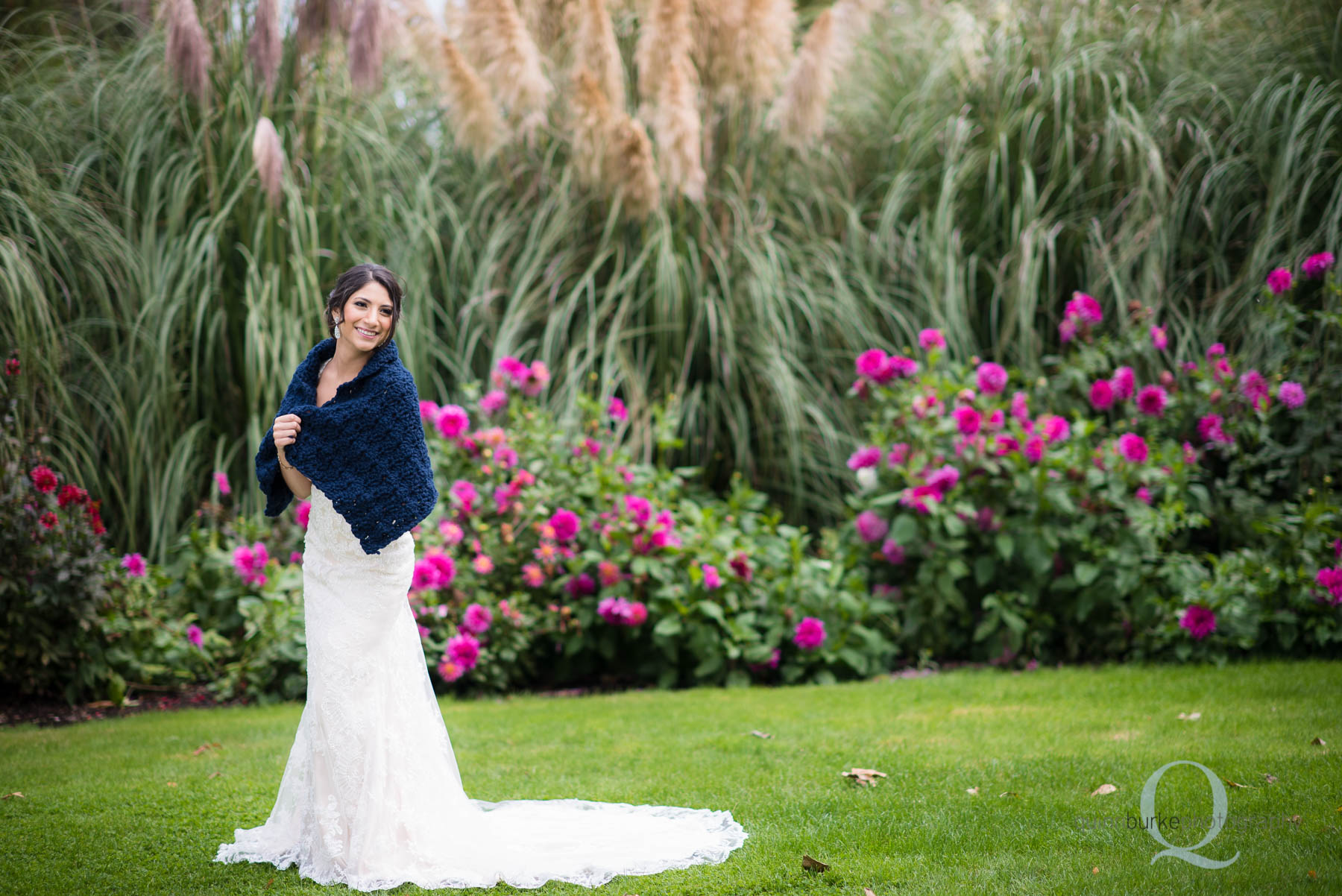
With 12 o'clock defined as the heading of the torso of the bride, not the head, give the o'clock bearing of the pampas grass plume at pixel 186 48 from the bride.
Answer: The pampas grass plume is roughly at 4 o'clock from the bride.

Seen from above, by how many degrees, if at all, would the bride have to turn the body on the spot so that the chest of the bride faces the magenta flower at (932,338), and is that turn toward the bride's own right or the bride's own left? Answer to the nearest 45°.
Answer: approximately 180°

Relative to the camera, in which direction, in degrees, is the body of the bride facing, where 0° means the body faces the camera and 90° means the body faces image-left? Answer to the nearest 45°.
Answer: approximately 45°

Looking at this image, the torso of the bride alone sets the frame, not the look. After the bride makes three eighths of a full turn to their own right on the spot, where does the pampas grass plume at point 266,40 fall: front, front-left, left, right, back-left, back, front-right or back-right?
front

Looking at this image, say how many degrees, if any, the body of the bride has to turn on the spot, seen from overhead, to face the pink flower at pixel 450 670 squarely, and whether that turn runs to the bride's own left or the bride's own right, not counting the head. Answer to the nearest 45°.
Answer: approximately 135° to the bride's own right

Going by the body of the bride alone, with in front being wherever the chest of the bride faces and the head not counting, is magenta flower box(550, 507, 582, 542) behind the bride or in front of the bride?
behind

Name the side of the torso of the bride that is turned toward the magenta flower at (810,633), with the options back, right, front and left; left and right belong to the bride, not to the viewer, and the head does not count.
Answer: back

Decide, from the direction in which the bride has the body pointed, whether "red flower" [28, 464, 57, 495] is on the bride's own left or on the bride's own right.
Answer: on the bride's own right
